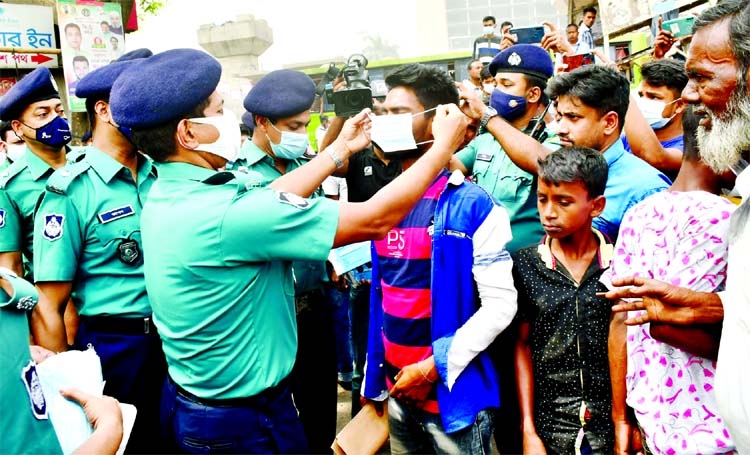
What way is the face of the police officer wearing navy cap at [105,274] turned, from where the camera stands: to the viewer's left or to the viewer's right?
to the viewer's right

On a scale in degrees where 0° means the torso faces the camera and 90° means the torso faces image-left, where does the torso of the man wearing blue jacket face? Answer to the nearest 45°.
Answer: approximately 45°

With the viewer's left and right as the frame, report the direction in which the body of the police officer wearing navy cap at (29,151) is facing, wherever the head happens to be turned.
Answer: facing the viewer and to the right of the viewer

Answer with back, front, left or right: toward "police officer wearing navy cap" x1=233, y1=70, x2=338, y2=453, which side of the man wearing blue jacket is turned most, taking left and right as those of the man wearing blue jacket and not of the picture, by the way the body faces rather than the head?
right

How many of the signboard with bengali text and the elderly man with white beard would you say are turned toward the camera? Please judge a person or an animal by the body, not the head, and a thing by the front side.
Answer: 1

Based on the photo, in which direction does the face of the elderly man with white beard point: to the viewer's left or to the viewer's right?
to the viewer's left

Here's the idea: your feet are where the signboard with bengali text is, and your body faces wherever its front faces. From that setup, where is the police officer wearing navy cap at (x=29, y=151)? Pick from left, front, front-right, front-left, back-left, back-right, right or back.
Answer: front

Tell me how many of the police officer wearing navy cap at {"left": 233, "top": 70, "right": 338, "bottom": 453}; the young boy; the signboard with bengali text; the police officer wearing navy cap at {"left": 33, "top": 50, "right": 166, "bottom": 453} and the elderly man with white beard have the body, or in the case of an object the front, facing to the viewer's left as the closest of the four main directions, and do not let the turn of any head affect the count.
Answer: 1

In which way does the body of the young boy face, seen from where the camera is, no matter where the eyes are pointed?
toward the camera

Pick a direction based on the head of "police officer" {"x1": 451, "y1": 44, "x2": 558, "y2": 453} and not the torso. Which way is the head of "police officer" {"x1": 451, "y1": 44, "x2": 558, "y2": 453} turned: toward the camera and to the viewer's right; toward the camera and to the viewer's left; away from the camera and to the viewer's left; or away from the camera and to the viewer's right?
toward the camera and to the viewer's left

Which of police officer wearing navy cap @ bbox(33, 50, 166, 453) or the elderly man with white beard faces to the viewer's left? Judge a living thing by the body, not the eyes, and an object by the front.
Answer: the elderly man with white beard

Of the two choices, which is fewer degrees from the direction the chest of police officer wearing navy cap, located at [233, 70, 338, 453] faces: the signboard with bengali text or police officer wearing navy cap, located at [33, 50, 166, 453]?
the police officer wearing navy cap

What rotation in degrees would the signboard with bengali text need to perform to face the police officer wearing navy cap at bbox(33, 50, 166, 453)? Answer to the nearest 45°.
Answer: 0° — it already faces them

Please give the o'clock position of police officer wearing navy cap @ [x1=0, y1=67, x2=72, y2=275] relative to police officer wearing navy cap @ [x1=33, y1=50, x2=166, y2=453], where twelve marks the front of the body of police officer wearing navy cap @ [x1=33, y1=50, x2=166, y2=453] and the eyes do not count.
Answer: police officer wearing navy cap @ [x1=0, y1=67, x2=72, y2=275] is roughly at 7 o'clock from police officer wearing navy cap @ [x1=33, y1=50, x2=166, y2=453].

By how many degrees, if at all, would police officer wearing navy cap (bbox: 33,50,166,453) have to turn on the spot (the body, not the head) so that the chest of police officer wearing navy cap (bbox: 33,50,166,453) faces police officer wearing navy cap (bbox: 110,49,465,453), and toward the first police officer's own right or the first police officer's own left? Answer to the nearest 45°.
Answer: approximately 45° to the first police officer's own right

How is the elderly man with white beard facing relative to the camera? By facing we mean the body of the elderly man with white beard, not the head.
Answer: to the viewer's left
